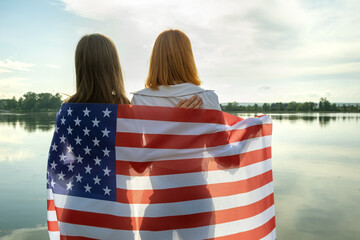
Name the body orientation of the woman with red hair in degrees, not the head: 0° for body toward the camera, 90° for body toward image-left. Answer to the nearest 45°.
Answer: approximately 180°

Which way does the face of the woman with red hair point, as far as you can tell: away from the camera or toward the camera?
away from the camera
